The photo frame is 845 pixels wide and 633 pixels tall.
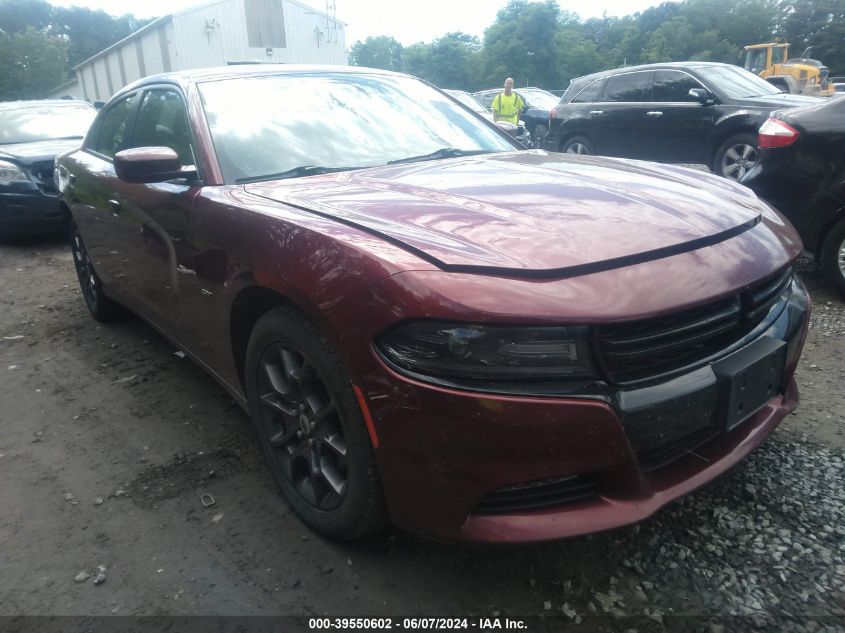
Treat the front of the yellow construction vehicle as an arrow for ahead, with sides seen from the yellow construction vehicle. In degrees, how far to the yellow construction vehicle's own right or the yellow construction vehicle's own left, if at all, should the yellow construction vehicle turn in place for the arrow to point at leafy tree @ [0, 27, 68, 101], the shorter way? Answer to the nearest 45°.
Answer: approximately 45° to the yellow construction vehicle's own left

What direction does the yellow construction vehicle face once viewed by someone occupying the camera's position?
facing away from the viewer and to the left of the viewer

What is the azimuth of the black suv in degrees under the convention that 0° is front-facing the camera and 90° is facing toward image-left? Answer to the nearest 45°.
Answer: approximately 315°

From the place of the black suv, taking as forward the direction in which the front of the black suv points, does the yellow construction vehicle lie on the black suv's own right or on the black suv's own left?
on the black suv's own left

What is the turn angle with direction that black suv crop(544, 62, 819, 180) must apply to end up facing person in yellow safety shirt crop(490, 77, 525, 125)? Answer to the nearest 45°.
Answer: approximately 180°

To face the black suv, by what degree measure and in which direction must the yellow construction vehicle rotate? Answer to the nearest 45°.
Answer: approximately 135° to its left

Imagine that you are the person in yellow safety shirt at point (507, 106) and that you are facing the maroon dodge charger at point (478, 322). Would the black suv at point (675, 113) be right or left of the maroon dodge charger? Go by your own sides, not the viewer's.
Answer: left

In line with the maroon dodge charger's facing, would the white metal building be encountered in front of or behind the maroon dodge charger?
behind

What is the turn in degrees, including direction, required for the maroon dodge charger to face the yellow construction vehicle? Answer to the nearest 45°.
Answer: approximately 90° to its left
